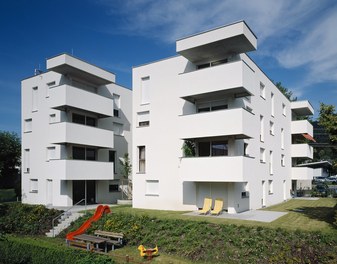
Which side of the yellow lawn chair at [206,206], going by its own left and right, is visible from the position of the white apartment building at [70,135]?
right

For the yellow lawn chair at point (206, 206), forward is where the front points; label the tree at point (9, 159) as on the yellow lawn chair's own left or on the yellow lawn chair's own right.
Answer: on the yellow lawn chair's own right

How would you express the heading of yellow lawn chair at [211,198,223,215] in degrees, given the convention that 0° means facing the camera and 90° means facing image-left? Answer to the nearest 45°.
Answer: approximately 45°

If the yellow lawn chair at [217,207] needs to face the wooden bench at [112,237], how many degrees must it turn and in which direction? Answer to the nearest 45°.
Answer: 0° — it already faces it

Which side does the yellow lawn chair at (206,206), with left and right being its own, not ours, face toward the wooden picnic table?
front

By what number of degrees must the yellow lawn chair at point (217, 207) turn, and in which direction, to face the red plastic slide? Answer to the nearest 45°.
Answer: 0° — it already faces it

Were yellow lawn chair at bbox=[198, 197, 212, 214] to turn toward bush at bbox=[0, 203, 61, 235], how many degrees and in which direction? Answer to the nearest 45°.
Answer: approximately 45° to its right

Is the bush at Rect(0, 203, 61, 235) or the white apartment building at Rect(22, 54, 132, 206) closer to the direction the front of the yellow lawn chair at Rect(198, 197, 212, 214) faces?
the bush

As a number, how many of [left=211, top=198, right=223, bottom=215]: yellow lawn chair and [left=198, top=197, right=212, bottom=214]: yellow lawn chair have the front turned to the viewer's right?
0

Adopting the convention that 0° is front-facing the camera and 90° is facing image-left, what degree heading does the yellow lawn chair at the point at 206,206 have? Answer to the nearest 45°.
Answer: approximately 45°
